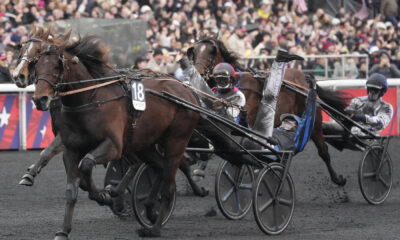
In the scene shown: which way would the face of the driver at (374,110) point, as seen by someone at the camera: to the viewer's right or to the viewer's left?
to the viewer's left

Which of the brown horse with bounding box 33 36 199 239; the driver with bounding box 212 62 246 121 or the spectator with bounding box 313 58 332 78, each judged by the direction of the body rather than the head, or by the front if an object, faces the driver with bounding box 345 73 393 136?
the spectator

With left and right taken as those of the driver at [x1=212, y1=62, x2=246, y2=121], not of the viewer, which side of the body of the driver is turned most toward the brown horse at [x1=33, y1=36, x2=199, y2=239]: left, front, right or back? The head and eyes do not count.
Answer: front

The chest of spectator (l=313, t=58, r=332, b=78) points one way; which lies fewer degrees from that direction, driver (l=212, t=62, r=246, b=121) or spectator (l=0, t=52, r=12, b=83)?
the driver

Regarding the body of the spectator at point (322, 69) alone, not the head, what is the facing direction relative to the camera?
toward the camera

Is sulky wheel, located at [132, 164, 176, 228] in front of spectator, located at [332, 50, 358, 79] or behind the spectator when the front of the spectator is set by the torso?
in front

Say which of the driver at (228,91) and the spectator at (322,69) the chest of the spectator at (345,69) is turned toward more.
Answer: the driver

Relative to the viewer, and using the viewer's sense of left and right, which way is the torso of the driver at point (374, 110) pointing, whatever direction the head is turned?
facing the viewer and to the left of the viewer

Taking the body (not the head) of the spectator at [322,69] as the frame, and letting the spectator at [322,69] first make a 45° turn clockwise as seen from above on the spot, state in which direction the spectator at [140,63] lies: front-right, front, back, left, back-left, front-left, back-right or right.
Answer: front

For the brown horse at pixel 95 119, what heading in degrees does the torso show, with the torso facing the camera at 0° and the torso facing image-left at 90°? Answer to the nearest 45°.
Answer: approximately 45°

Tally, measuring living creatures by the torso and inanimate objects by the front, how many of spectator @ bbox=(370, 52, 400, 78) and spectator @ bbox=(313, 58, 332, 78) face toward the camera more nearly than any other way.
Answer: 2

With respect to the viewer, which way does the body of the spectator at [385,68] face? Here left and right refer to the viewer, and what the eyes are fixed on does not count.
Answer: facing the viewer

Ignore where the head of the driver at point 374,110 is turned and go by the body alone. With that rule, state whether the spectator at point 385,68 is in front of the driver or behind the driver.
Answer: behind

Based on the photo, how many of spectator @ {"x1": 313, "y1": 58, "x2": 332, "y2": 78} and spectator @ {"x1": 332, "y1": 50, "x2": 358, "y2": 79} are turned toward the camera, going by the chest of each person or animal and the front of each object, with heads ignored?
2

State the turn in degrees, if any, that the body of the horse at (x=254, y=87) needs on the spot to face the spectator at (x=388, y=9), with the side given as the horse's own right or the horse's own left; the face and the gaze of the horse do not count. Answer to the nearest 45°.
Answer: approximately 135° to the horse's own right
